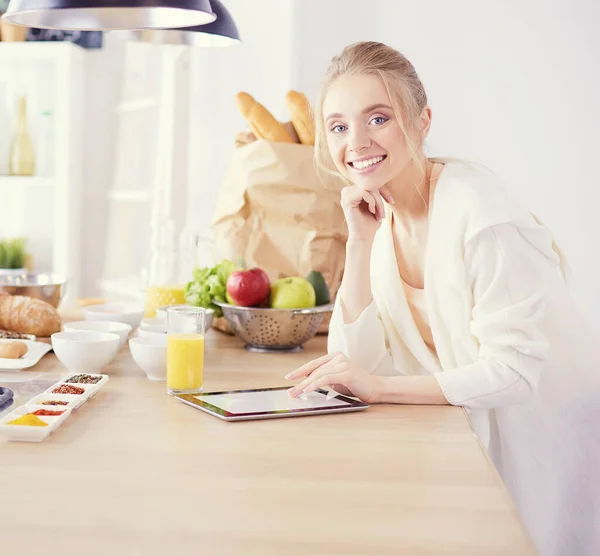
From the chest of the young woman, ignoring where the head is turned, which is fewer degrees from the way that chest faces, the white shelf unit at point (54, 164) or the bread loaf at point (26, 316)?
the bread loaf

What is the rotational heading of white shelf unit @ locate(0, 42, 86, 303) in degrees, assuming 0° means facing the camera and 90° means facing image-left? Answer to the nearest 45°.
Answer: approximately 0°

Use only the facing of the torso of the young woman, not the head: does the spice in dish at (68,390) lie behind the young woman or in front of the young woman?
in front

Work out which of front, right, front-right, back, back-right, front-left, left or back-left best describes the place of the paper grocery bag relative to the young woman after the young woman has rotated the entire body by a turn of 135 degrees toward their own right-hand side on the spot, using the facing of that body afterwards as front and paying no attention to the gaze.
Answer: front-left

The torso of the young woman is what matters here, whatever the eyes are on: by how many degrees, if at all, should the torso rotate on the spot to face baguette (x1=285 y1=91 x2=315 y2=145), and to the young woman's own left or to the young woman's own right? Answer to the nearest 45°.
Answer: approximately 90° to the young woman's own right

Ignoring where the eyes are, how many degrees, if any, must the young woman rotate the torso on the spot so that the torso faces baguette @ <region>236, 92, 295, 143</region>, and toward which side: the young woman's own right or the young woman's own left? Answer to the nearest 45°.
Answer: approximately 90° to the young woman's own right
